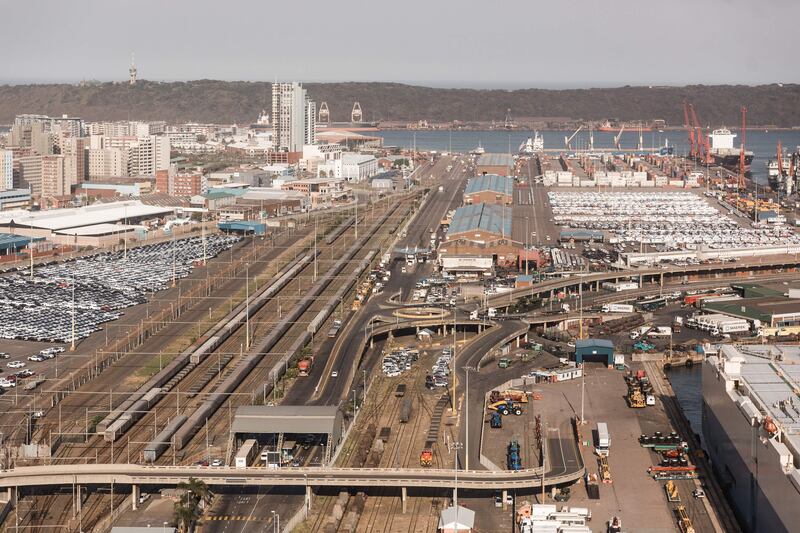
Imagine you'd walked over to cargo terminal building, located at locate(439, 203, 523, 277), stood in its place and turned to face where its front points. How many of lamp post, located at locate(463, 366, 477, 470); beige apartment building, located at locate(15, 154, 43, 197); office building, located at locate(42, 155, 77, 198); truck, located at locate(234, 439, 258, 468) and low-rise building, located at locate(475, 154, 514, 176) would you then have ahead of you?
2

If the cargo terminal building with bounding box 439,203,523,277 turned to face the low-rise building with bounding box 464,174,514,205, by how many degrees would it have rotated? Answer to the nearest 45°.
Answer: approximately 180°

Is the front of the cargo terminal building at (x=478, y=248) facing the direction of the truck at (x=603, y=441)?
yes

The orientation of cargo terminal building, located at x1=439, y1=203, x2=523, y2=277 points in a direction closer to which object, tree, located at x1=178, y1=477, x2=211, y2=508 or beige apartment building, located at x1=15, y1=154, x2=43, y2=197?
the tree

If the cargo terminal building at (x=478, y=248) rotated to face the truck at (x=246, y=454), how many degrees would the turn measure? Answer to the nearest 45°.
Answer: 0° — it already faces it

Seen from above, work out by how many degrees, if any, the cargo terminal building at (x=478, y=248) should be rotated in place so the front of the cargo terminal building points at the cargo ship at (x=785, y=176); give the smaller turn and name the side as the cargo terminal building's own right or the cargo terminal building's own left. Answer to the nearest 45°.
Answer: approximately 135° to the cargo terminal building's own left

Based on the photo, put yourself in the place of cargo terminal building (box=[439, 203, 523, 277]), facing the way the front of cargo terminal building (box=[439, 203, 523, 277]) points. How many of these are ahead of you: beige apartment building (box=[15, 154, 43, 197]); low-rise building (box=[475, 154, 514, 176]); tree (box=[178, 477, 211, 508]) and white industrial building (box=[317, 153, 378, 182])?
1

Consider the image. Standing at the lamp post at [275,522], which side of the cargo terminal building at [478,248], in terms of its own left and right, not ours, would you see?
front

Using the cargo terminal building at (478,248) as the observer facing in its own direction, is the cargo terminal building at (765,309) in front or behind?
in front

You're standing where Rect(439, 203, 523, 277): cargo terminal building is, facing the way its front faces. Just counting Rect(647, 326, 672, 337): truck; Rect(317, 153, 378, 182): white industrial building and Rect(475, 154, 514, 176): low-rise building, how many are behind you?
2

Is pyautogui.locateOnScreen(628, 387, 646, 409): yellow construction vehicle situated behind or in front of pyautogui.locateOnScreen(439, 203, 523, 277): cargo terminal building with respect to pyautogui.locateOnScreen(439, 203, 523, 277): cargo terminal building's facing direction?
in front

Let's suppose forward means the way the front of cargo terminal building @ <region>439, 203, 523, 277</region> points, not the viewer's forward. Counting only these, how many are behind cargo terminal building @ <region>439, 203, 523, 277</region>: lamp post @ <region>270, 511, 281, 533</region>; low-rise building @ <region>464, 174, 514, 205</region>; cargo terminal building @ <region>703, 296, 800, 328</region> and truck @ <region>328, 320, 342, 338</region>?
1

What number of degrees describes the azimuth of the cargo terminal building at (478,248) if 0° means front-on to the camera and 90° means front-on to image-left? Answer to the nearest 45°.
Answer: approximately 0°

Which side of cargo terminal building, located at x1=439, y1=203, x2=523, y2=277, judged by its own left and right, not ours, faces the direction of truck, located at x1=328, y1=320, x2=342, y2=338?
front

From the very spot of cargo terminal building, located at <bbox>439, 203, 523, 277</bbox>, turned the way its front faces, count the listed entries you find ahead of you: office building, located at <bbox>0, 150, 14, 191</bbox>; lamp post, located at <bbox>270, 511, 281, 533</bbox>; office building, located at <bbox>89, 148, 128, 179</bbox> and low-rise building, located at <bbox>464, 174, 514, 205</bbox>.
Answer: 1
